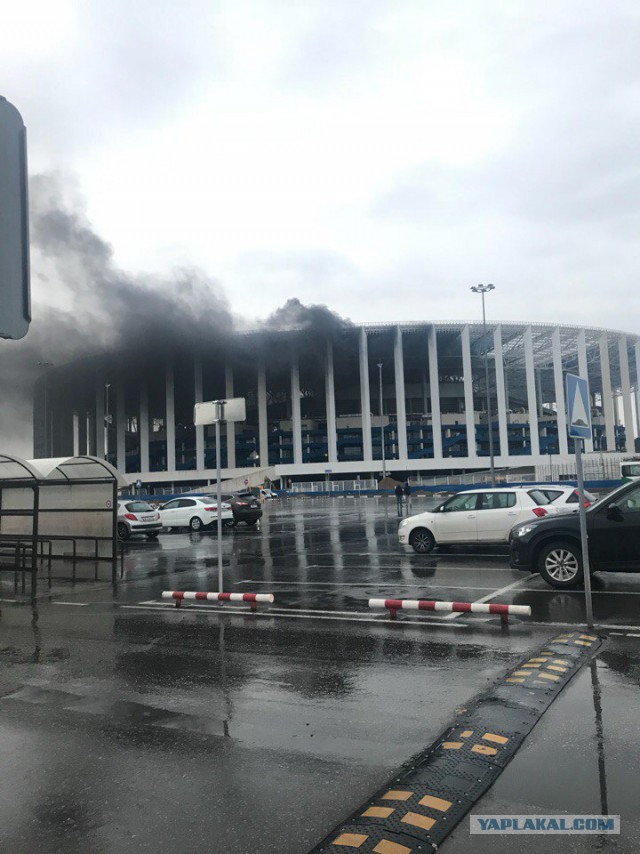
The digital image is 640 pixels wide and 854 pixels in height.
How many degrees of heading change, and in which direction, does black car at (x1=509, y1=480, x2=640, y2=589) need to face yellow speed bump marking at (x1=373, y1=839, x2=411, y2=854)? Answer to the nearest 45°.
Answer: approximately 90° to its left

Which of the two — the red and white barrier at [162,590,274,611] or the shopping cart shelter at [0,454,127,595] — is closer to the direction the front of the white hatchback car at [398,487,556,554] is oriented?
the shopping cart shelter

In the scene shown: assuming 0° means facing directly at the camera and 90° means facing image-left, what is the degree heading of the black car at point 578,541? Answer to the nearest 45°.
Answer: approximately 90°

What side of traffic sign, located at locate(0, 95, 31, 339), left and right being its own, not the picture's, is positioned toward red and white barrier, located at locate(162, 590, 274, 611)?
front

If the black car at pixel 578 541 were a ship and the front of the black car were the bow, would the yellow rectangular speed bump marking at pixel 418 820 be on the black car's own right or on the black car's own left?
on the black car's own left

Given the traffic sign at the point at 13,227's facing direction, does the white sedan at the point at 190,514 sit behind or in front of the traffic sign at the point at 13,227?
in front

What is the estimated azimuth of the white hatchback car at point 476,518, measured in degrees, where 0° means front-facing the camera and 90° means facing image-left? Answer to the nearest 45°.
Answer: approximately 90°

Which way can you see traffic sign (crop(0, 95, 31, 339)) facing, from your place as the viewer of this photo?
facing away from the viewer

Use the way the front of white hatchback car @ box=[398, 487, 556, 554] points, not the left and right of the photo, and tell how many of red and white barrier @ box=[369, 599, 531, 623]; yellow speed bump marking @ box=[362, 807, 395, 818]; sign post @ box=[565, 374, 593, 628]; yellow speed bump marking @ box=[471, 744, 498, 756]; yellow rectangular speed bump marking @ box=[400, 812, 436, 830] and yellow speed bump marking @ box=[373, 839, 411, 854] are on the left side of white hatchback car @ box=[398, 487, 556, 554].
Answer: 6

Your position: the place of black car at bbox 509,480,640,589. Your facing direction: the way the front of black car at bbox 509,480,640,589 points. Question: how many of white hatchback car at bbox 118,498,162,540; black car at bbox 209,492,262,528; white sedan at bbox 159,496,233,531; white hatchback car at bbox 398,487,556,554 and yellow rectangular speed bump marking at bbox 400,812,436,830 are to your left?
1

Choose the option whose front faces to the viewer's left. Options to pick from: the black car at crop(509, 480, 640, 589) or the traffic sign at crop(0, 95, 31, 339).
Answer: the black car

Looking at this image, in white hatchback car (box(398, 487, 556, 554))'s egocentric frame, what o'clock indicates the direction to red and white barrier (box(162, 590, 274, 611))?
The red and white barrier is roughly at 10 o'clock from the white hatchback car.

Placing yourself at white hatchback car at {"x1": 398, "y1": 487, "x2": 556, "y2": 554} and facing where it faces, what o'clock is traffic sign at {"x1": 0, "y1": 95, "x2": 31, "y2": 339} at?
The traffic sign is roughly at 9 o'clock from the white hatchback car.
